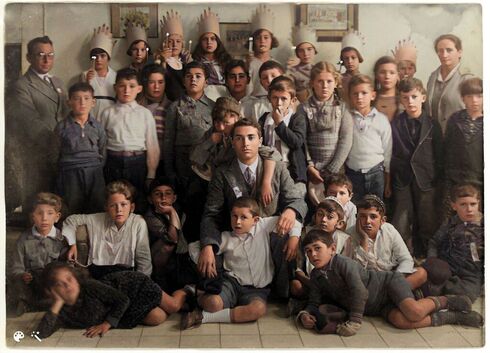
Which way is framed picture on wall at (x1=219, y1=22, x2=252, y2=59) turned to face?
toward the camera

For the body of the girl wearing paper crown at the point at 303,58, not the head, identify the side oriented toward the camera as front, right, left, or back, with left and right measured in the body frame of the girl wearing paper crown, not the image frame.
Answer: front

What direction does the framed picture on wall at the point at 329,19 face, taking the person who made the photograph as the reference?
facing the viewer

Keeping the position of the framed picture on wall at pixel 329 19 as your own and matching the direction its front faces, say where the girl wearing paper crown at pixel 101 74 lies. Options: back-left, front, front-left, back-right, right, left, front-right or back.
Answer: right

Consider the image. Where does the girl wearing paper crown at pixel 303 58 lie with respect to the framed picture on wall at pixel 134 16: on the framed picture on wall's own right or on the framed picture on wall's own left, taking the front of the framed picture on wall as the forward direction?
on the framed picture on wall's own left

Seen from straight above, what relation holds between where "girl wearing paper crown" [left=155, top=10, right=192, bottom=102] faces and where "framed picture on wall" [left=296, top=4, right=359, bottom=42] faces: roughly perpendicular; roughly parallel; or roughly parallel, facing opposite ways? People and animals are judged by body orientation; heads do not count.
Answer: roughly parallel

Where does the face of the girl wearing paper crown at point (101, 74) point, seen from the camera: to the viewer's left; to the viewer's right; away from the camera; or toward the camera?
toward the camera

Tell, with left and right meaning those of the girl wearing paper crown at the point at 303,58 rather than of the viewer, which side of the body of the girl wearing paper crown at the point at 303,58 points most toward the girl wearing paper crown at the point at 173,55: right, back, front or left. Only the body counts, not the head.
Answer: right

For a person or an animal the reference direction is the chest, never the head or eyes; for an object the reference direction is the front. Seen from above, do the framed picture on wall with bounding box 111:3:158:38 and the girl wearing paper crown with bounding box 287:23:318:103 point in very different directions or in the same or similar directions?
same or similar directions

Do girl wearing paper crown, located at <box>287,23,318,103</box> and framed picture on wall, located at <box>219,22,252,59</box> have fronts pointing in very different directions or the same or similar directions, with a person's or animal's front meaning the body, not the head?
same or similar directions

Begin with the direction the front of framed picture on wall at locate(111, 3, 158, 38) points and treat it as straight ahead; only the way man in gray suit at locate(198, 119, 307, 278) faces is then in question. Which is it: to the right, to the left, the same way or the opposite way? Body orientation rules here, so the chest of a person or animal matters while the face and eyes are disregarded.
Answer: the same way

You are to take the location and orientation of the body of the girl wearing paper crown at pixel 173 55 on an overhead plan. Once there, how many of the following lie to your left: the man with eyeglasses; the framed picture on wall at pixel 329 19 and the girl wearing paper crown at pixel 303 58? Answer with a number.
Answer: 2
